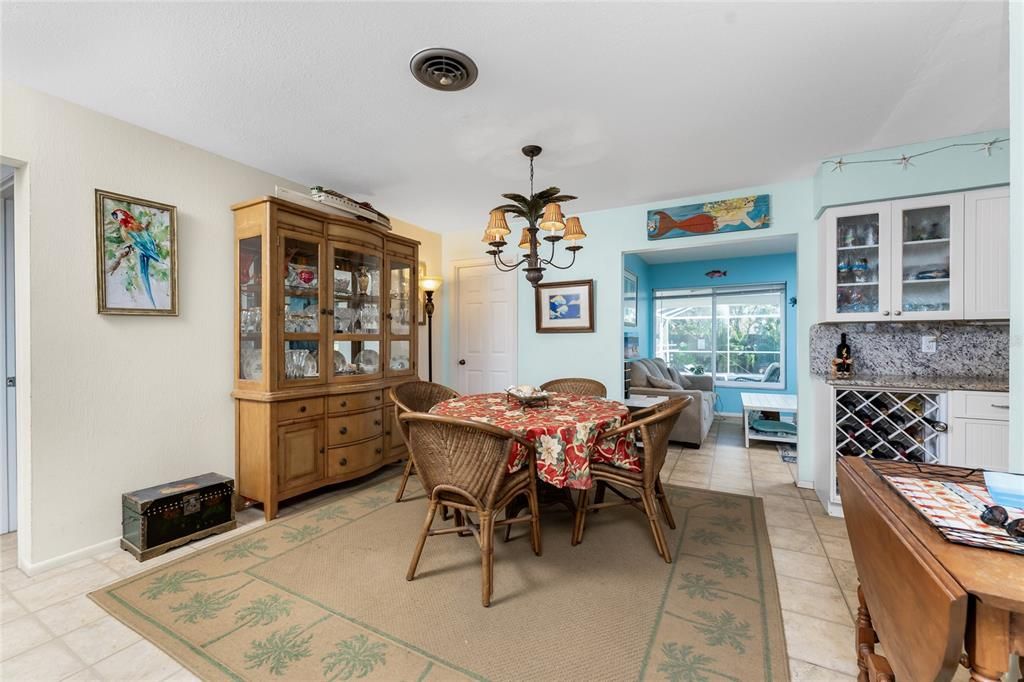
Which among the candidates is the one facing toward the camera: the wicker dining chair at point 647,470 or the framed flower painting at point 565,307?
the framed flower painting

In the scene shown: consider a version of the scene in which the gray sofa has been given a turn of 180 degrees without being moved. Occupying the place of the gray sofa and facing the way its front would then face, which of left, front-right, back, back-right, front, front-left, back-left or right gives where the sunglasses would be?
left

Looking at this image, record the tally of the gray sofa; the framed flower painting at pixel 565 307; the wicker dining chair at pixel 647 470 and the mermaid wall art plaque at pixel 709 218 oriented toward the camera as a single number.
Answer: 2

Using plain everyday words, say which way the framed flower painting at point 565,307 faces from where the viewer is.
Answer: facing the viewer

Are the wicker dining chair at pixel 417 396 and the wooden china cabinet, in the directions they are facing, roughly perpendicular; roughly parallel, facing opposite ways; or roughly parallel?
roughly parallel

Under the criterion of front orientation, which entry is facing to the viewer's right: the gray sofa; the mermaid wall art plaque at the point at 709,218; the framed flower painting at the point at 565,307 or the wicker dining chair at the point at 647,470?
the gray sofa

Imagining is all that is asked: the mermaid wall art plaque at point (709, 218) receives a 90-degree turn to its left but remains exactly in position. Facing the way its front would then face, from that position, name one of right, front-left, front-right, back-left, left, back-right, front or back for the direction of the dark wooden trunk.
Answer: back-right

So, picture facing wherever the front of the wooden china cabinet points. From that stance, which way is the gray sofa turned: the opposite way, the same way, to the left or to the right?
the same way

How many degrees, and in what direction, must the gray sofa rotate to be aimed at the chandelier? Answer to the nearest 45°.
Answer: approximately 90° to its right

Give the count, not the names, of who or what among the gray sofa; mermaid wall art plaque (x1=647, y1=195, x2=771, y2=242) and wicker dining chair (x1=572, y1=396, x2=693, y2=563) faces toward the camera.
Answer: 1

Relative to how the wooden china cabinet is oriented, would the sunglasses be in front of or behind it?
in front

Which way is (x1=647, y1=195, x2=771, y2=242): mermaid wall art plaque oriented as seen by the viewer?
toward the camera

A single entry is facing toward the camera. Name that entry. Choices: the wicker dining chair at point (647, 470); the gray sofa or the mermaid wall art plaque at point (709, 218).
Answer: the mermaid wall art plaque

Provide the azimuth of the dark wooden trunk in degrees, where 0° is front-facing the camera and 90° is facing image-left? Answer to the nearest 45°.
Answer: approximately 315°

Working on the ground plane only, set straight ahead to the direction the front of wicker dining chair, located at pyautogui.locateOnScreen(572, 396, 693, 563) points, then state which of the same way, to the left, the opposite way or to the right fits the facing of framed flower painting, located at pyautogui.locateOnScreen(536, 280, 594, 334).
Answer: to the left
